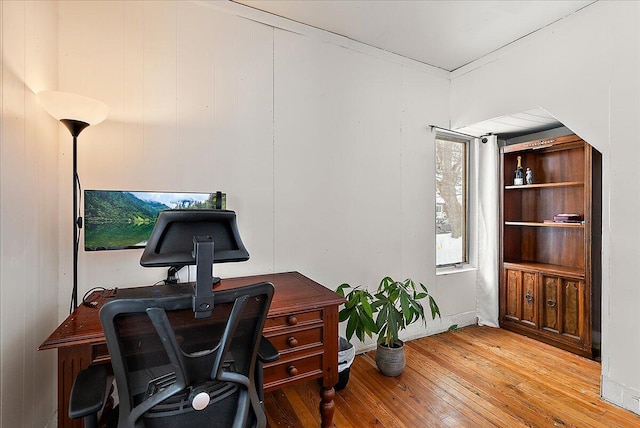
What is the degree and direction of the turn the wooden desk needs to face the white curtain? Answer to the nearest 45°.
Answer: approximately 90° to its left

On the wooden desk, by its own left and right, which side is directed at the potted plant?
left

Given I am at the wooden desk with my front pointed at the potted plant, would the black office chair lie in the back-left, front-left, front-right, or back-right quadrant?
back-right

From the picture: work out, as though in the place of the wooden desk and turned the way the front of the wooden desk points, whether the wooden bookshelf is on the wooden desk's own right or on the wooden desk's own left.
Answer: on the wooden desk's own left

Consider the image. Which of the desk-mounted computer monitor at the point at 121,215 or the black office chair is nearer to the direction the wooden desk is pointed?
the black office chair

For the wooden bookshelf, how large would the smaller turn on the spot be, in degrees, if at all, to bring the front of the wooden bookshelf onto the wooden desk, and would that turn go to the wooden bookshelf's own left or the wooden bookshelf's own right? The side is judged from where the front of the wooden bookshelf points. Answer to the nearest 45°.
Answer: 0° — it already faces it

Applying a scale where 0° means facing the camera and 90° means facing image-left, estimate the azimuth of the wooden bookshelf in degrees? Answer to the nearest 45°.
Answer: approximately 45°

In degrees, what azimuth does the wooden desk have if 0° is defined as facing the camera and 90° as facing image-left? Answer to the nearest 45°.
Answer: approximately 0°
